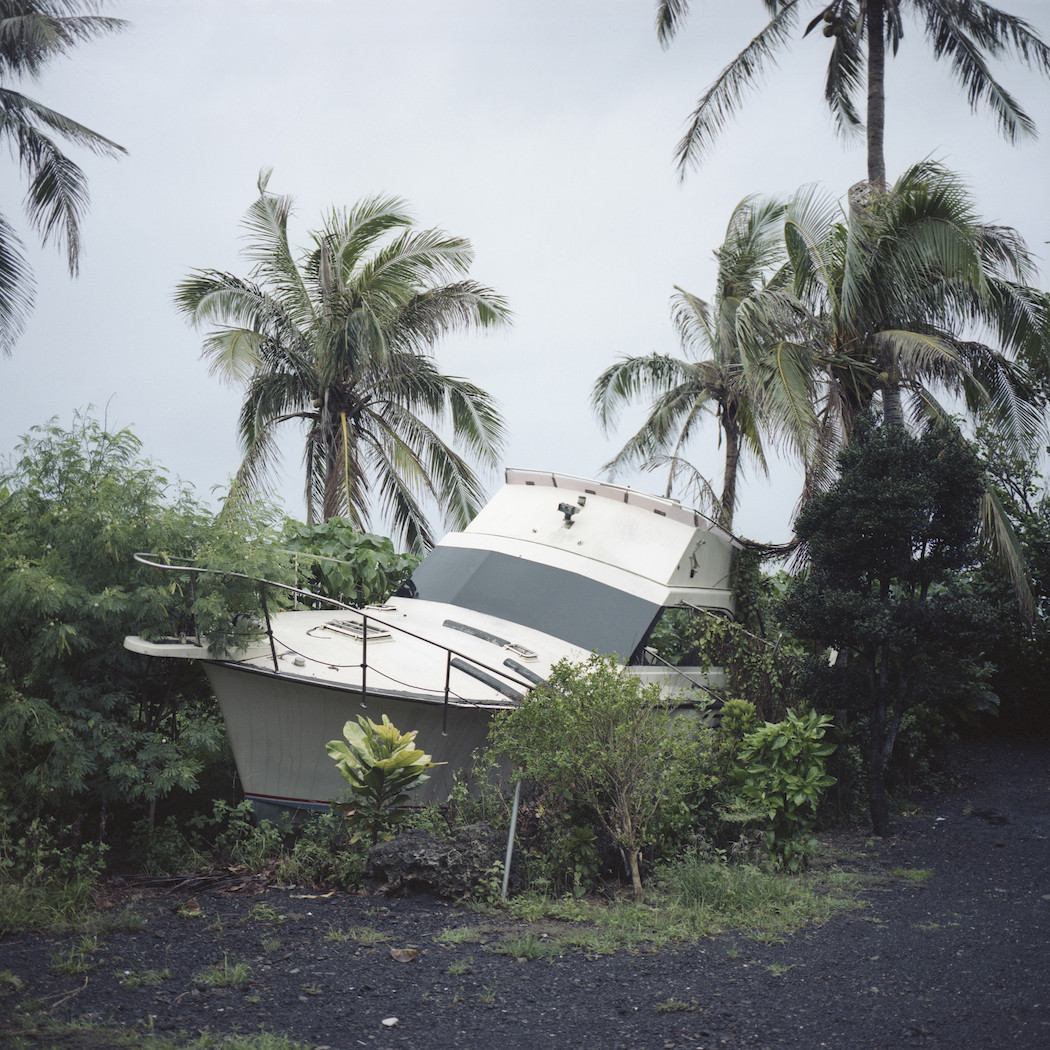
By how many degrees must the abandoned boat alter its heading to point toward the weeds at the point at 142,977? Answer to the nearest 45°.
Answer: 0° — it already faces it

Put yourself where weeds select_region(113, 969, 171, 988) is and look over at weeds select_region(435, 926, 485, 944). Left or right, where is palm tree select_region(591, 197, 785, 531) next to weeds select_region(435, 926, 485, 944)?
left

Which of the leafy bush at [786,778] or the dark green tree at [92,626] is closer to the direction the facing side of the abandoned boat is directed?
the dark green tree

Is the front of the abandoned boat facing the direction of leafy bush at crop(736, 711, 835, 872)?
no

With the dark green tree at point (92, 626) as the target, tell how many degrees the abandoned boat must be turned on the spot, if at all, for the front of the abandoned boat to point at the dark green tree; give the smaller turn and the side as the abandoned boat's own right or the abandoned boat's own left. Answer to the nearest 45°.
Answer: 0° — it already faces it

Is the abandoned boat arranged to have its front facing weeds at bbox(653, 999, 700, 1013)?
no

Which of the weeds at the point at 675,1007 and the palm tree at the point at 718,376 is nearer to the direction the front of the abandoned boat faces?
the weeds

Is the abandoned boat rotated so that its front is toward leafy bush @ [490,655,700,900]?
no

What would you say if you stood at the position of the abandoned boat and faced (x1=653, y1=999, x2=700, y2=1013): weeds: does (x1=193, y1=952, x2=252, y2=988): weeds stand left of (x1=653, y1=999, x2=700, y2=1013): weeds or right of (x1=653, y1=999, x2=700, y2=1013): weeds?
right

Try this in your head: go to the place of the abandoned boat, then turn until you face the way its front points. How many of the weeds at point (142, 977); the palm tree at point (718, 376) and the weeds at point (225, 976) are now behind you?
1

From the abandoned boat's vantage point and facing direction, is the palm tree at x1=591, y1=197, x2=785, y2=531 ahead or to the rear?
to the rear

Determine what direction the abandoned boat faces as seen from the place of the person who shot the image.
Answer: facing the viewer and to the left of the viewer

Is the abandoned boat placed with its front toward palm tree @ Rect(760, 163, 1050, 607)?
no

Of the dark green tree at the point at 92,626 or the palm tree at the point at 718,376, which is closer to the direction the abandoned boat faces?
the dark green tree

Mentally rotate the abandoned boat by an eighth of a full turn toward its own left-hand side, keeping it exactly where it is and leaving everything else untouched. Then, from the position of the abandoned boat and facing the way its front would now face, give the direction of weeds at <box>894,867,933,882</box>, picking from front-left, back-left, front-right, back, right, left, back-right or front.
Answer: left

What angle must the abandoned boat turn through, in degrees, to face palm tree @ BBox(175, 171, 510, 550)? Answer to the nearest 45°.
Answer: approximately 135° to its right
